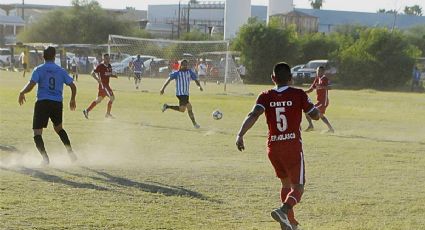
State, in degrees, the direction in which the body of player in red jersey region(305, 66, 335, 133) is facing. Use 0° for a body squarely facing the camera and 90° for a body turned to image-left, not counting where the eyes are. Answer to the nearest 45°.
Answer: approximately 45°

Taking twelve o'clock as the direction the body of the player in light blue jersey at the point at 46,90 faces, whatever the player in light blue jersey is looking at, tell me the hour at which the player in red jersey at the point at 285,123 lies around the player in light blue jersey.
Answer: The player in red jersey is roughly at 5 o'clock from the player in light blue jersey.

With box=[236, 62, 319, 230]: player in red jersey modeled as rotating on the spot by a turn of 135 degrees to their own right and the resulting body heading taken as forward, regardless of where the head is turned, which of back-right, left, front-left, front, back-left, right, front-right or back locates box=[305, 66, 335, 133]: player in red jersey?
back-left

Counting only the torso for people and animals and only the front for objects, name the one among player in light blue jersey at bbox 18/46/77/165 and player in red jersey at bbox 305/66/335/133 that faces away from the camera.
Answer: the player in light blue jersey

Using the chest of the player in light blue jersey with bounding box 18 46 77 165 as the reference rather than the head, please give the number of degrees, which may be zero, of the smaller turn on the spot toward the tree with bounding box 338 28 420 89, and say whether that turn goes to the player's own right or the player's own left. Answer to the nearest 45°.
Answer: approximately 45° to the player's own right

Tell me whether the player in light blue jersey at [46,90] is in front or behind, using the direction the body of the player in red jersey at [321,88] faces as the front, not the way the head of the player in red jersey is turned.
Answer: in front

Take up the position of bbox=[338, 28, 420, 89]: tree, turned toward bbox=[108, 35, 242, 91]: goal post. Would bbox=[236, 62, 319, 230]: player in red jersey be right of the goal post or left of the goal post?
left

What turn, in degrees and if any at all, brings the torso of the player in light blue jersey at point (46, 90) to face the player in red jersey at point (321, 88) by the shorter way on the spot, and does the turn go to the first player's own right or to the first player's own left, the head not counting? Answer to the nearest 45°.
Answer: approximately 45° to the first player's own right

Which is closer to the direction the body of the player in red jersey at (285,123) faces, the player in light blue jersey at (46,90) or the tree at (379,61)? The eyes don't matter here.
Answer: the tree

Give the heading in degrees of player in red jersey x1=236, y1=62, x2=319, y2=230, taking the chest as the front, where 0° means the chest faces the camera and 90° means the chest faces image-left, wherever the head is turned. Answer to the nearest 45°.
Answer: approximately 180°

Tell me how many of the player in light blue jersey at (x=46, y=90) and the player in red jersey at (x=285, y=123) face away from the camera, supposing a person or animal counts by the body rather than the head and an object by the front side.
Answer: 2

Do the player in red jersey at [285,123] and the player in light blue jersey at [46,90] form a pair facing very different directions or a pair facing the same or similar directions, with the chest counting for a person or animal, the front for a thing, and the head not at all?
same or similar directions

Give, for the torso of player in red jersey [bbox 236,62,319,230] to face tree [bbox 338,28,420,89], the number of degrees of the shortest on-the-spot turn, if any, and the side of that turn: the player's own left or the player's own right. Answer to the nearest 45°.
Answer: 0° — they already face it

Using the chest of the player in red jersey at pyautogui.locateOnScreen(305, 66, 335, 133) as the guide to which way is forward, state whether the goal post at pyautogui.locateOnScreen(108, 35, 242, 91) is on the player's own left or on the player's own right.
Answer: on the player's own right

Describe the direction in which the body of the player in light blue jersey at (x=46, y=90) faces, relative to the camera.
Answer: away from the camera

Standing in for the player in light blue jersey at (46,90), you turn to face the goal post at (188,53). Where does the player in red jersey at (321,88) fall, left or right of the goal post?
right

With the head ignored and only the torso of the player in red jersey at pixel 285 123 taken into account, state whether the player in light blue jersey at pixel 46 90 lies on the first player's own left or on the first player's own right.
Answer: on the first player's own left
